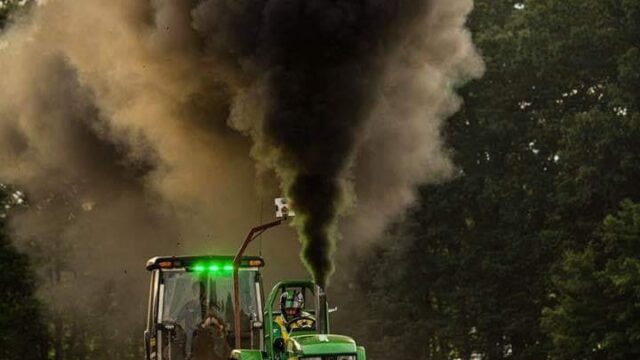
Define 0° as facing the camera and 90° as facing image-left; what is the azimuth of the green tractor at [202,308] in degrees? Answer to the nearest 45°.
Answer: approximately 315°
